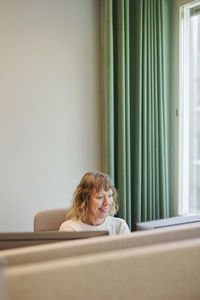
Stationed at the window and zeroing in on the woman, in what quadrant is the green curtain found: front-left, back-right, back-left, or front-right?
front-right

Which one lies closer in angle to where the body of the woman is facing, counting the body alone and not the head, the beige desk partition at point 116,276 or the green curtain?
the beige desk partition

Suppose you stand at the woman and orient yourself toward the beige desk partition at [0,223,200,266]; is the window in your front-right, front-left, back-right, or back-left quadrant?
back-left

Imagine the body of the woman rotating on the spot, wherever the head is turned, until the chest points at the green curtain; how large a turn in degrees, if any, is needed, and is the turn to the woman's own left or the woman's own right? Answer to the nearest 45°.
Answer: approximately 135° to the woman's own left

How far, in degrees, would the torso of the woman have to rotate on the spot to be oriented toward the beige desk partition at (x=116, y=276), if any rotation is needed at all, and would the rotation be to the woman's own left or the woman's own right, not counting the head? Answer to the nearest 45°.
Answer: approximately 45° to the woman's own right

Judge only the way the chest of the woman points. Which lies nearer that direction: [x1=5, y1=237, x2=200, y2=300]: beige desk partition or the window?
the beige desk partition

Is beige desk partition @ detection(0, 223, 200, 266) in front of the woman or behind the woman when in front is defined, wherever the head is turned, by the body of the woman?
in front

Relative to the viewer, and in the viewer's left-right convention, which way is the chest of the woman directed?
facing the viewer and to the right of the viewer

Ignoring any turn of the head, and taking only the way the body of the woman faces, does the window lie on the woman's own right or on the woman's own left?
on the woman's own left

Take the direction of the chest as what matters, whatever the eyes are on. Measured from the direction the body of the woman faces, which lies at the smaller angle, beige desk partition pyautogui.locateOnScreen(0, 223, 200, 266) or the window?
the beige desk partition

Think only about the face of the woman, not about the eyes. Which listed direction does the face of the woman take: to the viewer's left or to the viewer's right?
to the viewer's right
